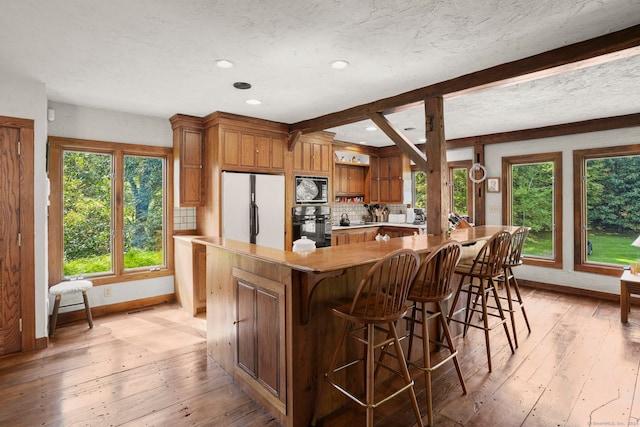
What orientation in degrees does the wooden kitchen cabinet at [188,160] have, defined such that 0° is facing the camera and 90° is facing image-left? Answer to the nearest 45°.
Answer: approximately 315°

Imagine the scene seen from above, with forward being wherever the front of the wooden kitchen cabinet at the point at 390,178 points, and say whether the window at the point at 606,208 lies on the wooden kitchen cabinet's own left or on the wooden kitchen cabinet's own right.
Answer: on the wooden kitchen cabinet's own left

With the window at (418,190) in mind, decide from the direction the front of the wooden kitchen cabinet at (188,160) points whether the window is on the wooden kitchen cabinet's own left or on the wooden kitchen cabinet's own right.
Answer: on the wooden kitchen cabinet's own left

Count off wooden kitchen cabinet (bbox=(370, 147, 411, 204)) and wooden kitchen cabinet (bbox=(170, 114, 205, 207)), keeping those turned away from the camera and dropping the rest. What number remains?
0

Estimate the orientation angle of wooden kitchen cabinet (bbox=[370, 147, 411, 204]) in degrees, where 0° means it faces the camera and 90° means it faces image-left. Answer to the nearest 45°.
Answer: approximately 45°

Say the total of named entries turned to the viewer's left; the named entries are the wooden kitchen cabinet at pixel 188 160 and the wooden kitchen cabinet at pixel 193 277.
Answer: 0

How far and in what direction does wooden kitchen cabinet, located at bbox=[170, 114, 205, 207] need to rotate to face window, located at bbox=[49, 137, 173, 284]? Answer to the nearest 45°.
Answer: approximately 135° to its right

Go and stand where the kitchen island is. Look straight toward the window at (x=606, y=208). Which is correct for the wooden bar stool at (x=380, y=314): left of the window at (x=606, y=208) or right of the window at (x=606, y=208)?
right

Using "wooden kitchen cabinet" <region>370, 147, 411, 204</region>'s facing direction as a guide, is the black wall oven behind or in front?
in front

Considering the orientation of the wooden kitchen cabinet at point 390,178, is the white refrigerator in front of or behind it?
in front
